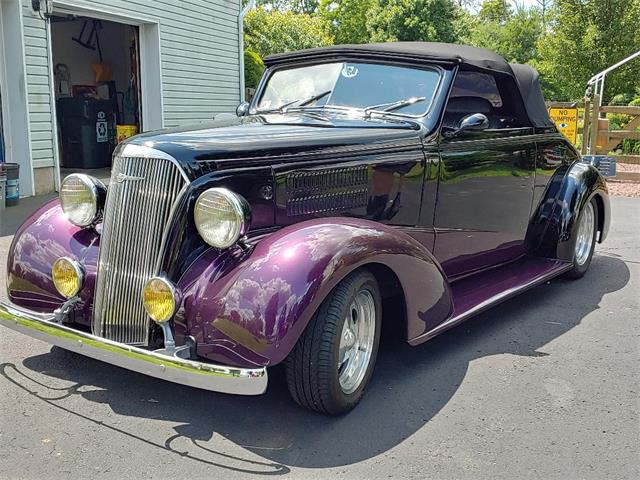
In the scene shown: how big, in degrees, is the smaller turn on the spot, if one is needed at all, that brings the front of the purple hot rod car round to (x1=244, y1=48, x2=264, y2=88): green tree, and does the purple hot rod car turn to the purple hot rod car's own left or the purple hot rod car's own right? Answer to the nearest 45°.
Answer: approximately 135° to the purple hot rod car's own right

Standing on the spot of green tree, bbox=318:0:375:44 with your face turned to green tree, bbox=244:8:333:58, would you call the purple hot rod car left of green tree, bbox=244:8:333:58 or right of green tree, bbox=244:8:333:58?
left

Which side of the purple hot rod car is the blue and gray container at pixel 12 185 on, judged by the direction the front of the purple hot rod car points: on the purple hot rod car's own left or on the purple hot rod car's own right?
on the purple hot rod car's own right

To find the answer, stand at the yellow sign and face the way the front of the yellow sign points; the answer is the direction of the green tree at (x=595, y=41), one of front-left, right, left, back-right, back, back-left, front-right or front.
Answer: back

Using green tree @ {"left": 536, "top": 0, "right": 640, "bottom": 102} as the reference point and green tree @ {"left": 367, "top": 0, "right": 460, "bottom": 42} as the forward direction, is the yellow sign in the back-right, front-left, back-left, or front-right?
back-left

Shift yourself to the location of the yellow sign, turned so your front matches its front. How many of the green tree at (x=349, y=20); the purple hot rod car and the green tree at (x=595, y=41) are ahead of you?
1

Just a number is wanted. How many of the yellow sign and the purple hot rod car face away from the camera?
0

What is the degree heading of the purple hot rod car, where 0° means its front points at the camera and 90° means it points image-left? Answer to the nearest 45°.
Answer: approximately 45°

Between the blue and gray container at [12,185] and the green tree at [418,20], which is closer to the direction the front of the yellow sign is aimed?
the blue and gray container

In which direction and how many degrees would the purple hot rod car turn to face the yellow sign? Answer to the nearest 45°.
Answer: approximately 180°

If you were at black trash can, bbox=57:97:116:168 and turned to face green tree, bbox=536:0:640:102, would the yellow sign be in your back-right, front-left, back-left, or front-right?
front-right

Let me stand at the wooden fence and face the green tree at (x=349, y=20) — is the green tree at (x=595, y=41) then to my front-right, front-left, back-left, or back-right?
front-right

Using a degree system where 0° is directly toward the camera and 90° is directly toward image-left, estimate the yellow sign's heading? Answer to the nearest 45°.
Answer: approximately 0°

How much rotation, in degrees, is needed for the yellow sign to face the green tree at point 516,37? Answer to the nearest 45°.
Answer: approximately 180°

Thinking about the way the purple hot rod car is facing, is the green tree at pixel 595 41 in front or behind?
behind

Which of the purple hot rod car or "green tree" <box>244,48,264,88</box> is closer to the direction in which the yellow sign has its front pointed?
the purple hot rod car

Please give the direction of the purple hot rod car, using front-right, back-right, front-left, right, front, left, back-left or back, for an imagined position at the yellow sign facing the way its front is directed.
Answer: front
